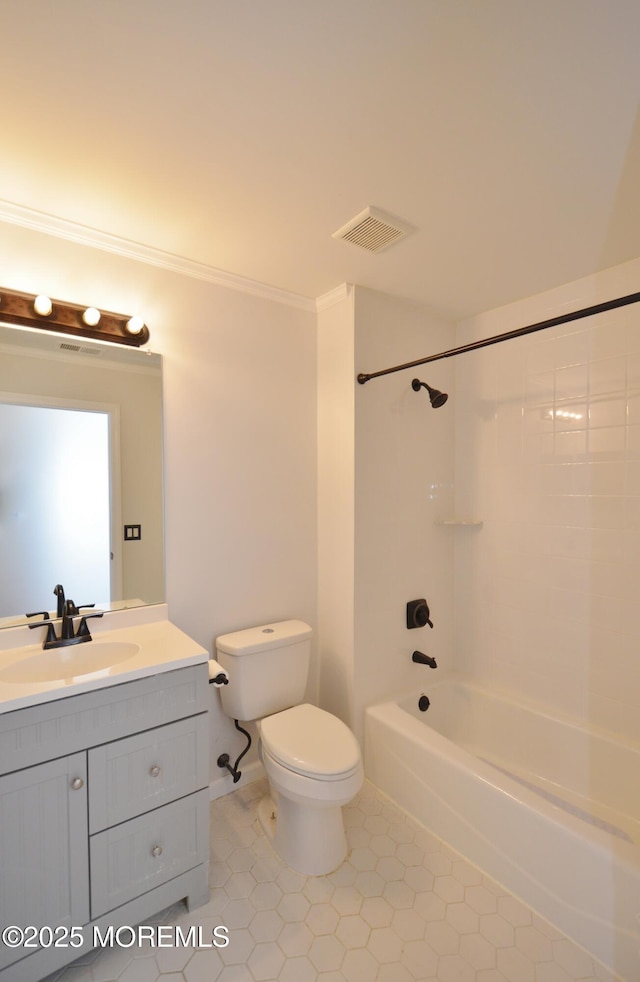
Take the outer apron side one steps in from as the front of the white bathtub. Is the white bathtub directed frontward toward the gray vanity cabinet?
yes

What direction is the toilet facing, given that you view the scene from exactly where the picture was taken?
facing the viewer and to the right of the viewer

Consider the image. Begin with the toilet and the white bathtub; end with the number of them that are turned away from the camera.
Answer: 0

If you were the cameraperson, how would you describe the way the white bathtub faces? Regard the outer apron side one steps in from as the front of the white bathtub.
facing the viewer and to the left of the viewer

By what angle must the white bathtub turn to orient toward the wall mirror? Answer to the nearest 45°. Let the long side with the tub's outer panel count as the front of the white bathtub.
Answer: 0° — it already faces it

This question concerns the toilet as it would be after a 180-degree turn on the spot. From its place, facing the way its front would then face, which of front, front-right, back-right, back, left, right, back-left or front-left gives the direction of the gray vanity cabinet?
left
